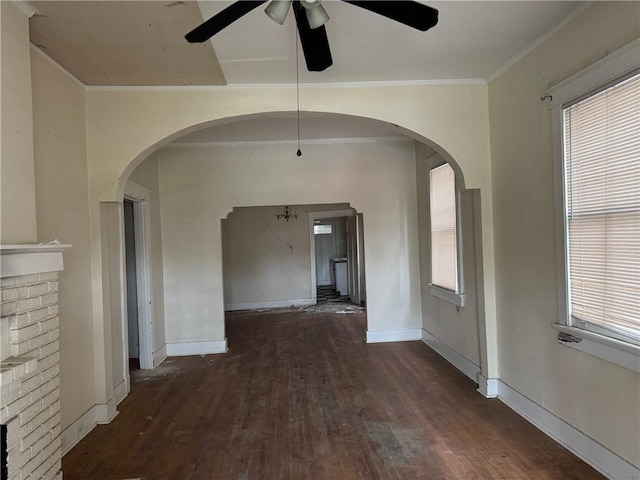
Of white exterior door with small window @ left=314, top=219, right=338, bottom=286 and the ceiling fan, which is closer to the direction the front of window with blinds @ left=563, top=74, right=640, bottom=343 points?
the ceiling fan

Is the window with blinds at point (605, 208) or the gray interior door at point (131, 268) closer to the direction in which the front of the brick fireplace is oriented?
the window with blinds

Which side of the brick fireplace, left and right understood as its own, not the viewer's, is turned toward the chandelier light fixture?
left

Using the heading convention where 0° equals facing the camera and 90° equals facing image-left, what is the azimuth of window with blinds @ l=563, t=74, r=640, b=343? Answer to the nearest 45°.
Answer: approximately 45°

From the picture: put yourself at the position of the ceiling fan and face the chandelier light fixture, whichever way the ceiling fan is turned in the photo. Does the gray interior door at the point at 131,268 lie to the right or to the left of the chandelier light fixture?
left

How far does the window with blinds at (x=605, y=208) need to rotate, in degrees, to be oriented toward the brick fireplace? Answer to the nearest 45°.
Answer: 0° — it already faces it

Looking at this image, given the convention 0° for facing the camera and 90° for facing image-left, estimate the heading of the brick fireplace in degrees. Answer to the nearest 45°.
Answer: approximately 315°

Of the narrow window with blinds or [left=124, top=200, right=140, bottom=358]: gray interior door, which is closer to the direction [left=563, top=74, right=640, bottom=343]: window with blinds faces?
the gray interior door

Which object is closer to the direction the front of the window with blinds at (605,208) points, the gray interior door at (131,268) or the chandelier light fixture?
the gray interior door

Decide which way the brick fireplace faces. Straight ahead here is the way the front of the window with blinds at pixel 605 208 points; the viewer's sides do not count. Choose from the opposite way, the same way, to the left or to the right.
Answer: the opposite way

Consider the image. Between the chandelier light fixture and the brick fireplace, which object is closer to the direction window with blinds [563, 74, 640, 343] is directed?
the brick fireplace
